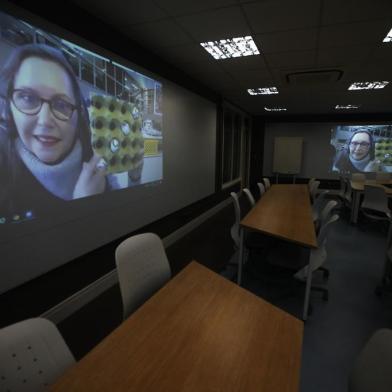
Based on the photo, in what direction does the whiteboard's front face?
toward the camera

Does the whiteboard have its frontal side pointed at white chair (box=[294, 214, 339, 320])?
yes

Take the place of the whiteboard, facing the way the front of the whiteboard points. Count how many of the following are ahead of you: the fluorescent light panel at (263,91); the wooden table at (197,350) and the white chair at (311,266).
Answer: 3

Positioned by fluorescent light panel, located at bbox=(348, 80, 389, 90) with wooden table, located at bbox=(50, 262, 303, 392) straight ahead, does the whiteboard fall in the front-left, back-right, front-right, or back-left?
back-right

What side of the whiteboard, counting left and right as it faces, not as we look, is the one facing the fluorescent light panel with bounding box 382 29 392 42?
front

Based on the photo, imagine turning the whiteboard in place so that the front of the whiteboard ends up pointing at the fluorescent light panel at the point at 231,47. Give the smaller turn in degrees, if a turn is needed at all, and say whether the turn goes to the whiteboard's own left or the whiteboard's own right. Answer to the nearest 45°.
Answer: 0° — it already faces it

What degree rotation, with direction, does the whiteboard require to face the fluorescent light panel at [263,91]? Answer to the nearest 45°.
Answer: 0° — it already faces it

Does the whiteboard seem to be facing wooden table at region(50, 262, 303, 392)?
yes
